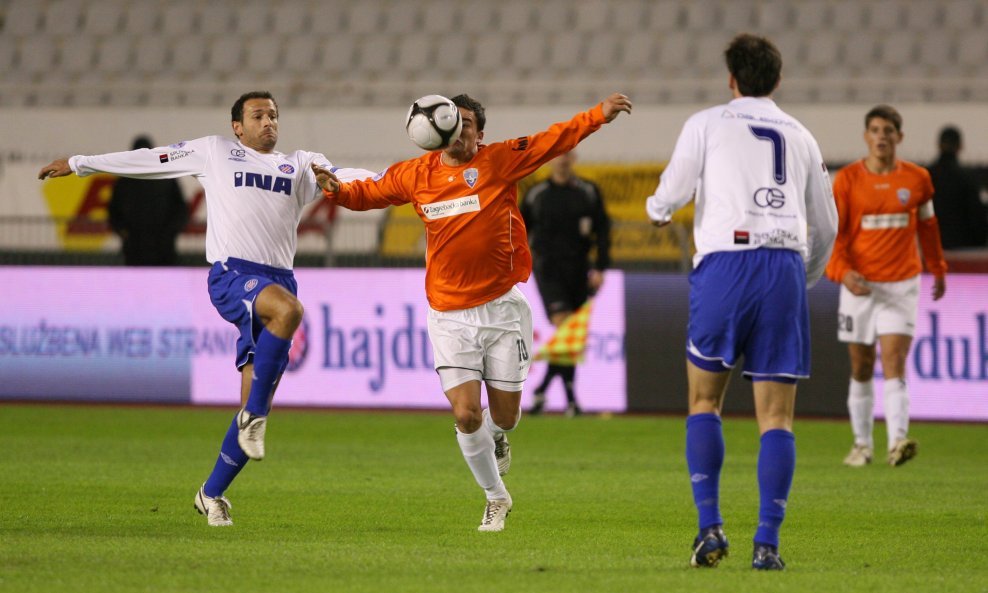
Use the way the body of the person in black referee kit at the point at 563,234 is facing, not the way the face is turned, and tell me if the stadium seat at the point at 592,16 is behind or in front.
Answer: behind

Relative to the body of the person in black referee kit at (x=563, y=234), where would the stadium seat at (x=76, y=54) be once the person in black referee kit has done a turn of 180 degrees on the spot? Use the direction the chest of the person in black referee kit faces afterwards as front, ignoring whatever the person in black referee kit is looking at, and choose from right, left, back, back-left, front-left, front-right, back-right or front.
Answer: front-left

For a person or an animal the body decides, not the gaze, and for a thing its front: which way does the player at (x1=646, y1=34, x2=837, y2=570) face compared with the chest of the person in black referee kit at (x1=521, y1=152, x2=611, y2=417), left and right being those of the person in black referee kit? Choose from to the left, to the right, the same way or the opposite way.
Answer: the opposite way

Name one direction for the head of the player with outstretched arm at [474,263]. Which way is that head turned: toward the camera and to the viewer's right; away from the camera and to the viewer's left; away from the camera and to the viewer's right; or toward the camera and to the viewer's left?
toward the camera and to the viewer's left

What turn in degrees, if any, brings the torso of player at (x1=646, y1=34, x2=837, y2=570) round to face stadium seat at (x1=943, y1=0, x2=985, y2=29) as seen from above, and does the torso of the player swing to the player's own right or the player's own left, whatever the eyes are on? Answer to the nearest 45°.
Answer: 0° — they already face it

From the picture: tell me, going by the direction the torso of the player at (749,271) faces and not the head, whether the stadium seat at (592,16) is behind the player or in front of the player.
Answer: in front

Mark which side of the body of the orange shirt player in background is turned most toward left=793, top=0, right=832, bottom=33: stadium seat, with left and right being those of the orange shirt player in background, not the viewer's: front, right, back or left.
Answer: back

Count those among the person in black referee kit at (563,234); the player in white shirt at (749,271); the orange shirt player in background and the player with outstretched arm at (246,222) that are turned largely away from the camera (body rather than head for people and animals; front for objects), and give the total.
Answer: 1

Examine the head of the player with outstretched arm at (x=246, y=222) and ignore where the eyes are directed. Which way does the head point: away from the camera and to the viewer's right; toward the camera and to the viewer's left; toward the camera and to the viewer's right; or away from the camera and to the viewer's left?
toward the camera and to the viewer's right

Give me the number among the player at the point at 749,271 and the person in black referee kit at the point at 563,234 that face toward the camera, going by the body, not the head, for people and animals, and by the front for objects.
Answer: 1

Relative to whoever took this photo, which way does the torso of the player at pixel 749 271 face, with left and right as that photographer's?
facing away from the viewer

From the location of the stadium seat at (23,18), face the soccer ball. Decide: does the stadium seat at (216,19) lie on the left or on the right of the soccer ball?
left

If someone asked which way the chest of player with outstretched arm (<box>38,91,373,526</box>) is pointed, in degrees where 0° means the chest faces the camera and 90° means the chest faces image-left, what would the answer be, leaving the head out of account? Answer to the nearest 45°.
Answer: approximately 315°

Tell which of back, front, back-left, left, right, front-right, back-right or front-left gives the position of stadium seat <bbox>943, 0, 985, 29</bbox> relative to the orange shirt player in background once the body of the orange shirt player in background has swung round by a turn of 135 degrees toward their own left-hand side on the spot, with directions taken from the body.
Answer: front-left

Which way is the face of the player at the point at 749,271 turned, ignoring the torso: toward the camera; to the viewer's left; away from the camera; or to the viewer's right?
away from the camera
